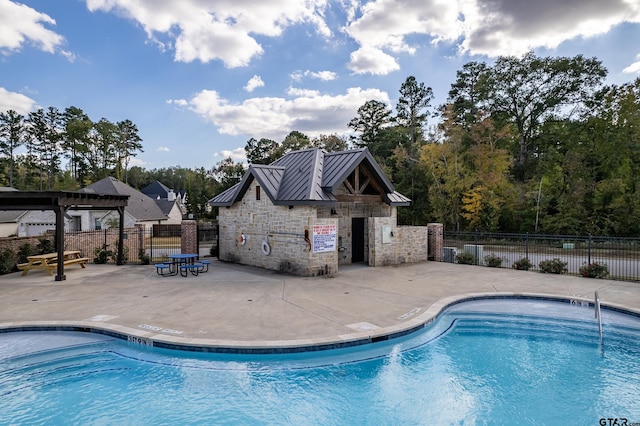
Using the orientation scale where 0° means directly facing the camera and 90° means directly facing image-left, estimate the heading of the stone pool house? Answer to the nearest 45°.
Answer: approximately 315°

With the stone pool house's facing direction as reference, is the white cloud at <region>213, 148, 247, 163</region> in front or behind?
behind

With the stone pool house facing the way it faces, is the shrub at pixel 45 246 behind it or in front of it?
behind

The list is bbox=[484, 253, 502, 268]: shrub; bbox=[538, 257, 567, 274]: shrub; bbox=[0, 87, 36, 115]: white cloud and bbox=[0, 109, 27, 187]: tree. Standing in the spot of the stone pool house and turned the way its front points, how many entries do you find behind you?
2

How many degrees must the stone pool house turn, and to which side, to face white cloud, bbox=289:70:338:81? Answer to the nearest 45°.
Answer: approximately 135° to its left

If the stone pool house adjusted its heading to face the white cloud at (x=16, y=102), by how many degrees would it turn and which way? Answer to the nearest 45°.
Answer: approximately 180°

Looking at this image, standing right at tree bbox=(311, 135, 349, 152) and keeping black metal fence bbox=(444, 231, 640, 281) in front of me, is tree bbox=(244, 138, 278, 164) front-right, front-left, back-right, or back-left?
back-right

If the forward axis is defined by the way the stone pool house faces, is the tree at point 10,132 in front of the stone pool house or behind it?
behind

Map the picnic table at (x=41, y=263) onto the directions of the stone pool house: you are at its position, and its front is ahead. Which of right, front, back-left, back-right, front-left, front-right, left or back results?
back-right

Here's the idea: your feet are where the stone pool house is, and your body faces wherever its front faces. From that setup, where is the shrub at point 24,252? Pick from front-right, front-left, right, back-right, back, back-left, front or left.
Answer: back-right

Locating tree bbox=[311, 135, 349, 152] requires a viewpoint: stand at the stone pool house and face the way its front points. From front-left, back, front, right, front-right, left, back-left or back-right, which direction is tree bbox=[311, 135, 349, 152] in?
back-left

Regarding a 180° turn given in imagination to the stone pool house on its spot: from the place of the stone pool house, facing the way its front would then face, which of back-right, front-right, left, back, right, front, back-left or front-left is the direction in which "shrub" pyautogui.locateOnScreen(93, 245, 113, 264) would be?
front-left
